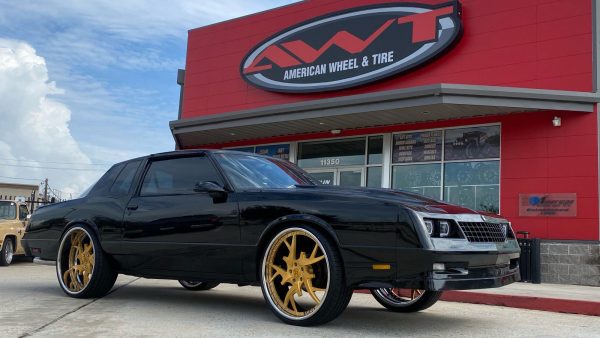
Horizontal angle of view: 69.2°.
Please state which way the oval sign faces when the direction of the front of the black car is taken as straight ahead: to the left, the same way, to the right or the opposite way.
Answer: to the right

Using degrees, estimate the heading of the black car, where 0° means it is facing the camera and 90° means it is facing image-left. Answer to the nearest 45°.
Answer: approximately 315°

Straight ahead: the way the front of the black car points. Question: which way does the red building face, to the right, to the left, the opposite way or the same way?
to the right

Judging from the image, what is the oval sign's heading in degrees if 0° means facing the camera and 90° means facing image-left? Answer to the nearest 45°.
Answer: approximately 45°

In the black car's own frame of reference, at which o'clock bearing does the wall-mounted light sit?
The wall-mounted light is roughly at 9 o'clock from the black car.

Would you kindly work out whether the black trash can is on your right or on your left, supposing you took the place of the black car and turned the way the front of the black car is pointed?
on your left

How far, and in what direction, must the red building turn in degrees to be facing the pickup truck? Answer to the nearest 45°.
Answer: approximately 45° to its right

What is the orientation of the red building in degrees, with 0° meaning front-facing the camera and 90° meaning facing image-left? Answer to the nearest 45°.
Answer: approximately 45°
